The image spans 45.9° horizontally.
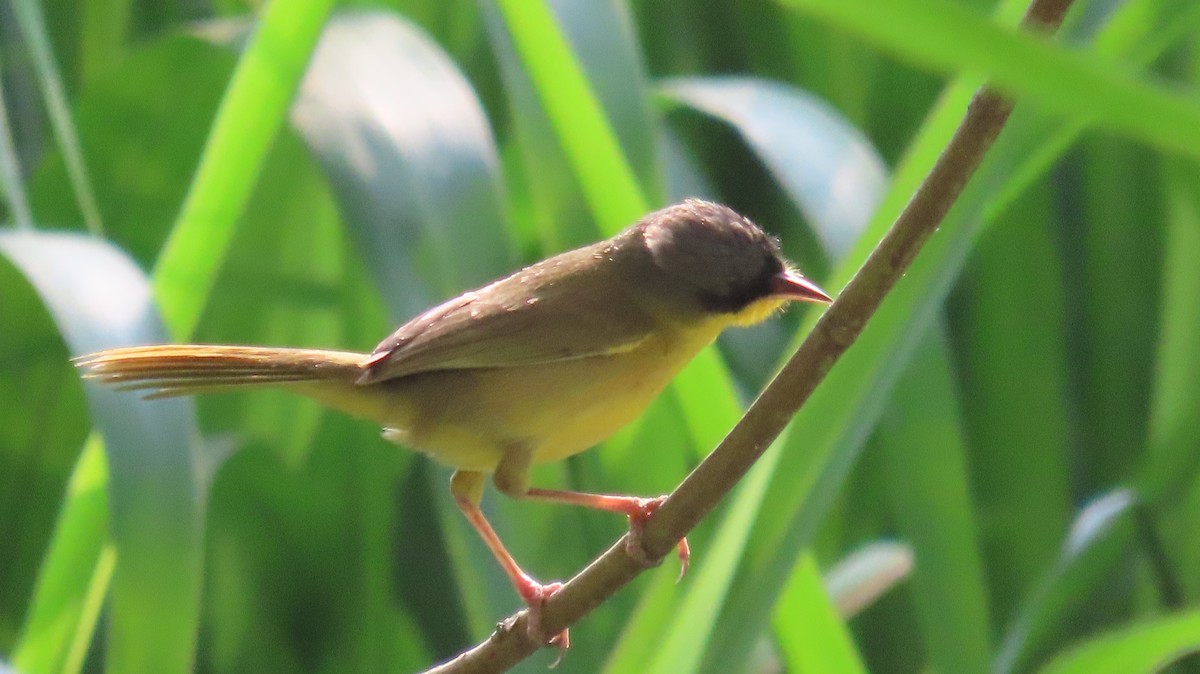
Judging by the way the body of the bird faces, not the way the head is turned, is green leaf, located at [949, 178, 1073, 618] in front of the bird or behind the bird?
in front

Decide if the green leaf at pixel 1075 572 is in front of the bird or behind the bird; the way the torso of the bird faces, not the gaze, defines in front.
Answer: in front

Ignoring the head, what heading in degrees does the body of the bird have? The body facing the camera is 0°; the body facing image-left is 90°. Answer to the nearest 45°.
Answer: approximately 270°
